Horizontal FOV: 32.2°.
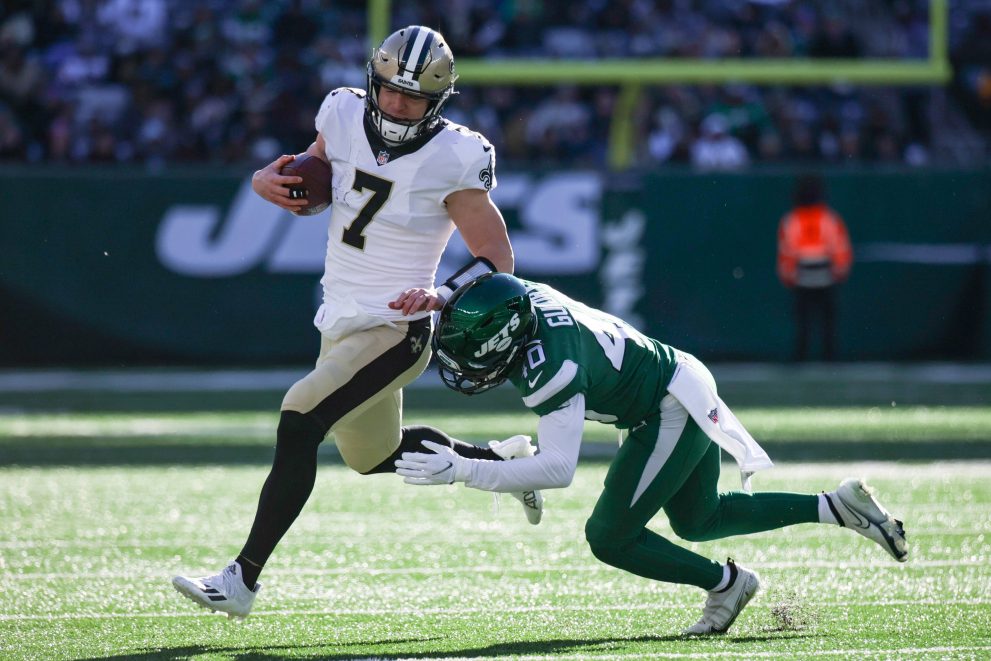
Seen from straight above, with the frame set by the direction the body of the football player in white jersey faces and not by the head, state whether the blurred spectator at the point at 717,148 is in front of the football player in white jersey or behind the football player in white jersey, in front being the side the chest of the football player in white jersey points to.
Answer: behind

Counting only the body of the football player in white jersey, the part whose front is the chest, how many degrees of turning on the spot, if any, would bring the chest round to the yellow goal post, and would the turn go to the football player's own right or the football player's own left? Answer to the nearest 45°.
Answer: approximately 135° to the football player's own right

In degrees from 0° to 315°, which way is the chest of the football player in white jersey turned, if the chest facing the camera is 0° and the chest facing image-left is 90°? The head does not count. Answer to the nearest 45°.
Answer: approximately 45°

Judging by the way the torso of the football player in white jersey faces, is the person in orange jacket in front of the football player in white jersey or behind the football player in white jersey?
behind

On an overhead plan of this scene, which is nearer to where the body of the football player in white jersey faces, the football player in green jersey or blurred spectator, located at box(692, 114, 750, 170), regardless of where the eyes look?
the football player in green jersey

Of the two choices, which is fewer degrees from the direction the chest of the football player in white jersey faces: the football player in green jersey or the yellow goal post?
the football player in green jersey

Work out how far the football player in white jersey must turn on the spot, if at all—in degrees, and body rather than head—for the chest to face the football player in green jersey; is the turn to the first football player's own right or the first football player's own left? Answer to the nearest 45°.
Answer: approximately 90° to the first football player's own left
